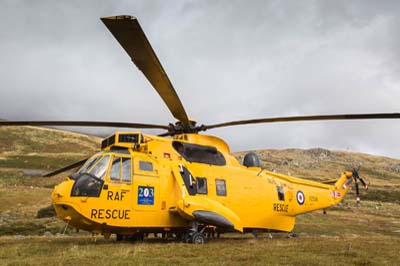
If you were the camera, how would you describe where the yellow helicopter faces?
facing the viewer and to the left of the viewer
